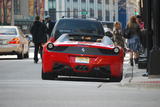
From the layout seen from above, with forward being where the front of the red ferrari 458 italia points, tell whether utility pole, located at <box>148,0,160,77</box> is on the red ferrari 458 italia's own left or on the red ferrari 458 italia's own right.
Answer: on the red ferrari 458 italia's own right

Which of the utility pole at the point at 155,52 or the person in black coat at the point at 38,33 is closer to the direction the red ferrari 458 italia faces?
the person in black coat

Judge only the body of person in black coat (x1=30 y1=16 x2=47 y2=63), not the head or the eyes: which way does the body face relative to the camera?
away from the camera

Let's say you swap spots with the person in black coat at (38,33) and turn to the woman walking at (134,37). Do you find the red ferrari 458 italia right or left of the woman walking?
right

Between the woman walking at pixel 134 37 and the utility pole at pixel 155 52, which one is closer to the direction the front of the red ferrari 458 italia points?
the woman walking

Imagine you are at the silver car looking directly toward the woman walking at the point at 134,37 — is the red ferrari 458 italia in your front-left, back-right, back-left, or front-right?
front-right

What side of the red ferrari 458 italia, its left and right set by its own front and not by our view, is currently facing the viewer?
back
